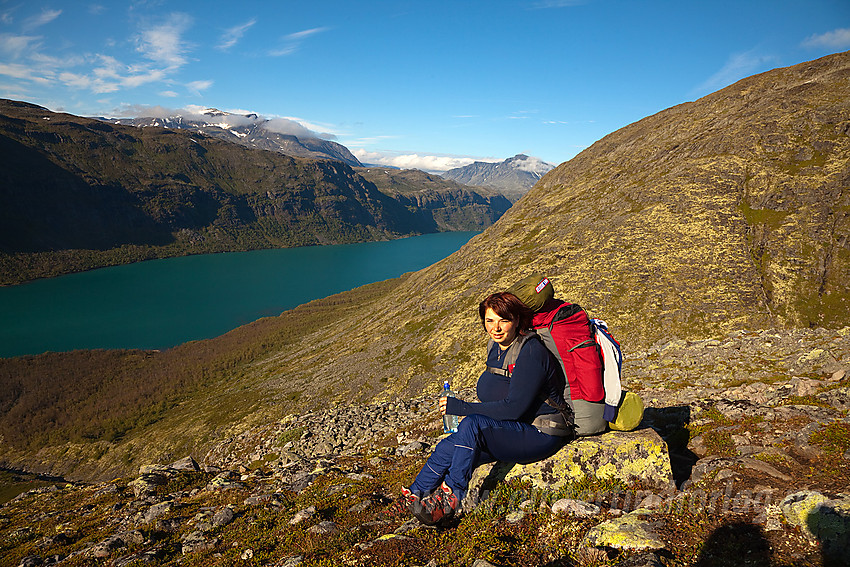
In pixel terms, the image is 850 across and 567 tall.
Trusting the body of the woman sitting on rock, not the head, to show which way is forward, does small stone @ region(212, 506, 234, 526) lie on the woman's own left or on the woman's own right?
on the woman's own right

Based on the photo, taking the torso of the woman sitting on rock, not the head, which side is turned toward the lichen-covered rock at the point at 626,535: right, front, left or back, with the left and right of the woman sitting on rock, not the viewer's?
left

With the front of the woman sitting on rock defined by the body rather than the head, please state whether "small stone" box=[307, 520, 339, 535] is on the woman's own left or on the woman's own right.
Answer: on the woman's own right

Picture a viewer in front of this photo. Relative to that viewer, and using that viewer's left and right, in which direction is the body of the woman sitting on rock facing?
facing the viewer and to the left of the viewer

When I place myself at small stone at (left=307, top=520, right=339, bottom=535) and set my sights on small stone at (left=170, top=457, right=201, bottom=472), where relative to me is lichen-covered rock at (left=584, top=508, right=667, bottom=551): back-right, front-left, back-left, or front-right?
back-right

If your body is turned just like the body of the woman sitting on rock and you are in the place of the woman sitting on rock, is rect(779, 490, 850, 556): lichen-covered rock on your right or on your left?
on your left

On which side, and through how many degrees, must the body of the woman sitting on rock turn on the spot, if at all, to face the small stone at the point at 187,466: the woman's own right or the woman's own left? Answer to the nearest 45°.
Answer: approximately 90° to the woman's own right
